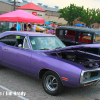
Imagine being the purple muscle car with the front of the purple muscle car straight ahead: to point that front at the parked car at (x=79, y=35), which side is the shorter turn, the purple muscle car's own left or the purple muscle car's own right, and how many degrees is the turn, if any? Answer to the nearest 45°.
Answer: approximately 135° to the purple muscle car's own left

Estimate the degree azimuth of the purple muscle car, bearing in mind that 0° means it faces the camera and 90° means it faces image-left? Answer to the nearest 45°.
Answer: approximately 315°

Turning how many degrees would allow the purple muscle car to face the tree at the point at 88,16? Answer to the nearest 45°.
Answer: approximately 135° to its left
